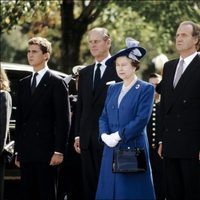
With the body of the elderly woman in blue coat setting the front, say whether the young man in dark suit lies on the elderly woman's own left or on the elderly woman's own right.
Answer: on the elderly woman's own right

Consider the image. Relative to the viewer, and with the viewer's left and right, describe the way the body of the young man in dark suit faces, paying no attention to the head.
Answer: facing the viewer and to the left of the viewer

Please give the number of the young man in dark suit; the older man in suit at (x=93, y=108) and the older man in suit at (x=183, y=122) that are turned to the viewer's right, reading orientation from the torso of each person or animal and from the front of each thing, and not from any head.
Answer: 0

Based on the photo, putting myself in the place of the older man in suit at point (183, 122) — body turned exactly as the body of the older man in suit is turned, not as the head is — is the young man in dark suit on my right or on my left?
on my right

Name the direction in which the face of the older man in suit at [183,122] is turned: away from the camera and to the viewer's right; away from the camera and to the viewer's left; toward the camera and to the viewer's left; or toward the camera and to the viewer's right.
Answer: toward the camera and to the viewer's left

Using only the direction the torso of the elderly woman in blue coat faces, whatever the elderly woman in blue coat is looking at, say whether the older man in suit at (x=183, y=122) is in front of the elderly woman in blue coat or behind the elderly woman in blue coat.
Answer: behind

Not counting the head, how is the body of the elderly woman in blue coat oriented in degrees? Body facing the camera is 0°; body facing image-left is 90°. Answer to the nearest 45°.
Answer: approximately 45°

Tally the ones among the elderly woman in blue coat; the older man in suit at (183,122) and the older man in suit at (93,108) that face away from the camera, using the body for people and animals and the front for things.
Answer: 0

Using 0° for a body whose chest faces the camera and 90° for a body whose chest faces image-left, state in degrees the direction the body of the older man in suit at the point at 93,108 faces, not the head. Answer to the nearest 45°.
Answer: approximately 45°

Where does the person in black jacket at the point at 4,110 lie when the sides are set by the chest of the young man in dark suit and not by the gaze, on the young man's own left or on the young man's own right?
on the young man's own right

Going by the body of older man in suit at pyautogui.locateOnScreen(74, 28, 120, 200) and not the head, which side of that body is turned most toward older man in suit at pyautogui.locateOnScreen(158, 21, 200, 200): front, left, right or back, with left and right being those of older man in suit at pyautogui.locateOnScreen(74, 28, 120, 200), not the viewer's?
left

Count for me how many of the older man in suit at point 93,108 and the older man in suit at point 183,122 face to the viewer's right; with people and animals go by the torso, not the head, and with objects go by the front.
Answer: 0

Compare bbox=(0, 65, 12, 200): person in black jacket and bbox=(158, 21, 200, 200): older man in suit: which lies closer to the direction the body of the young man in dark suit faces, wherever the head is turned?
the person in black jacket

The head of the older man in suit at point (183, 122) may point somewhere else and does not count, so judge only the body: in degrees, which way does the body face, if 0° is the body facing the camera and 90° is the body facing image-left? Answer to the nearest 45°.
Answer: approximately 45°
